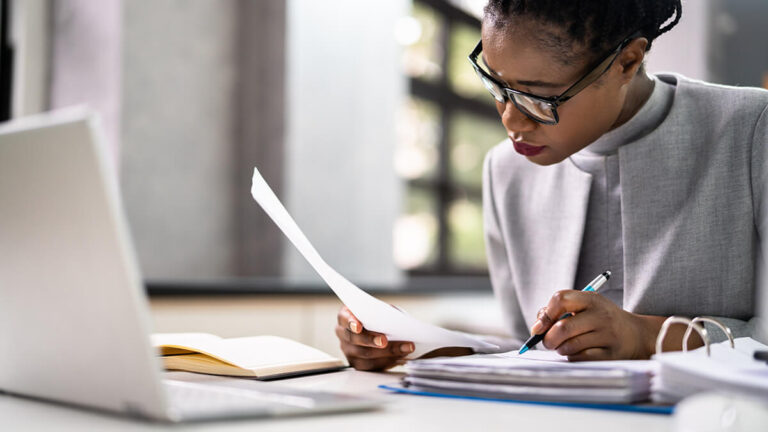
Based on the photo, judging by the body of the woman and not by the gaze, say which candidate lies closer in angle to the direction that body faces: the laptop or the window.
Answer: the laptop

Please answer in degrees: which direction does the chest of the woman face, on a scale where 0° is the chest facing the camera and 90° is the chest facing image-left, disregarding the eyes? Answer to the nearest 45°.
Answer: approximately 45°

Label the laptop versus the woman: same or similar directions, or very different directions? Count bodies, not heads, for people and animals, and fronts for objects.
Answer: very different directions

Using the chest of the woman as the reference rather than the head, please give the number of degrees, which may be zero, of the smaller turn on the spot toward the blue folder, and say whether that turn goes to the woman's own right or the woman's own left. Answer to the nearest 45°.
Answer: approximately 45° to the woman's own left

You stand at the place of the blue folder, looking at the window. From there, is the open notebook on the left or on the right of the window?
left
